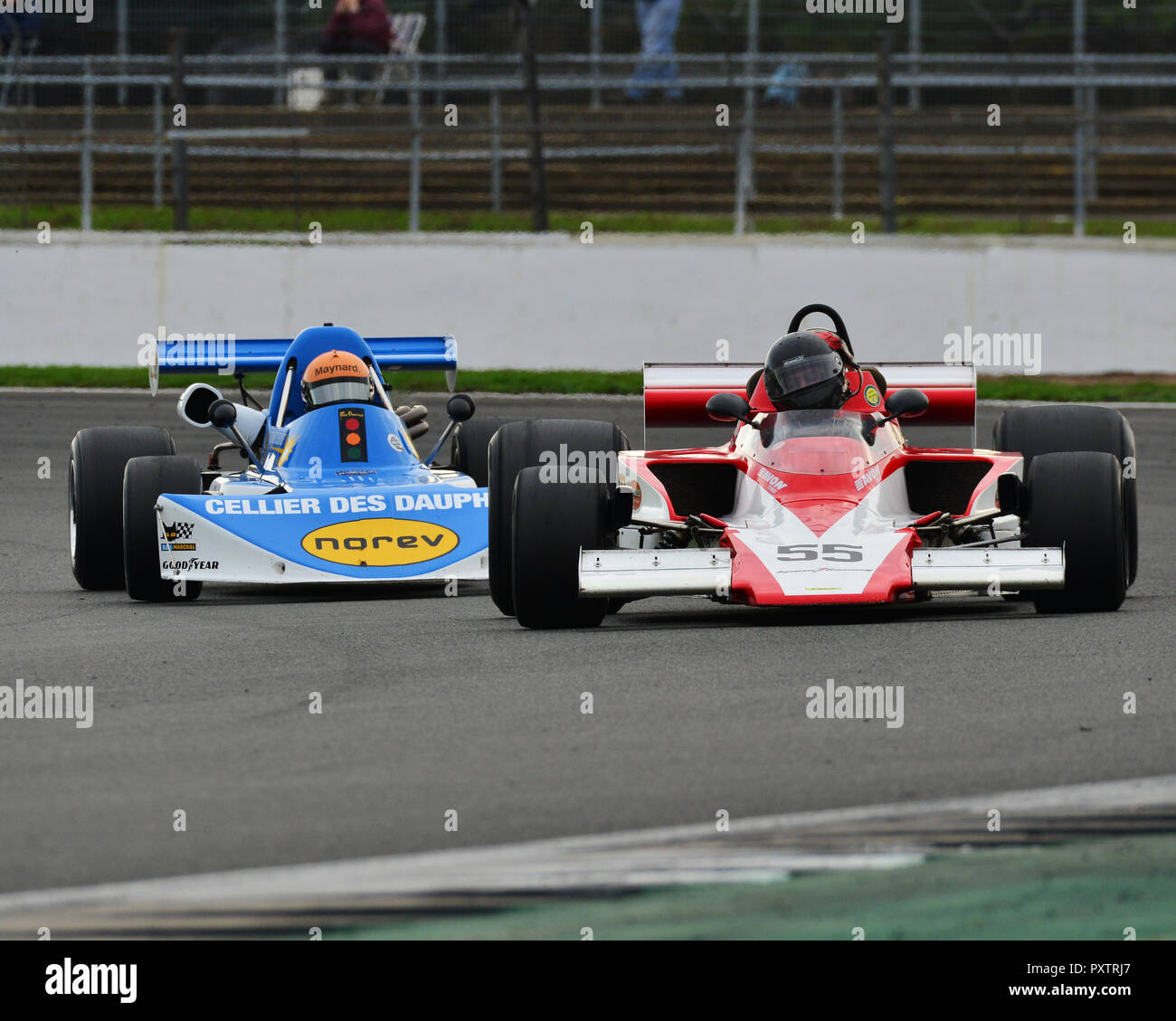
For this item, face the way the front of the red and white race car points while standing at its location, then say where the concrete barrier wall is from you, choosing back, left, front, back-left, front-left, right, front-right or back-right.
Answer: back

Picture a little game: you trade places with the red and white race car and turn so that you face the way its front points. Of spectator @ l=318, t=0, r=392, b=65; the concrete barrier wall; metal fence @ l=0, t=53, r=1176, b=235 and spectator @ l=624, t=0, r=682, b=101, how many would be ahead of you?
0

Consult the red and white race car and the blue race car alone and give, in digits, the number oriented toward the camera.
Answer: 2

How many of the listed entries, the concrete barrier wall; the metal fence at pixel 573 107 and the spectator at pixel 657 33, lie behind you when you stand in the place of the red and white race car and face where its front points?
3

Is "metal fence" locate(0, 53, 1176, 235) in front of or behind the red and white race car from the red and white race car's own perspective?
behind

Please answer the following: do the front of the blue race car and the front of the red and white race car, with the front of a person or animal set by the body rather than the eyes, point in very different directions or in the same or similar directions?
same or similar directions

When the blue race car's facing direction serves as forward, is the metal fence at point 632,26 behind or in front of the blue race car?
behind

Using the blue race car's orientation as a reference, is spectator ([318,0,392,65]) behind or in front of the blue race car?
behind

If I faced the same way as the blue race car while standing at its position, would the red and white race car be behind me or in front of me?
in front

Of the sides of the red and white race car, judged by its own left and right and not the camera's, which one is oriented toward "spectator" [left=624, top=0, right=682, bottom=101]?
back

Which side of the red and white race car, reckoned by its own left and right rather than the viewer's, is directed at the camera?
front

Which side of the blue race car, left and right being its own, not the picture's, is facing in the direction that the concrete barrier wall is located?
back

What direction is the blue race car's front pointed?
toward the camera

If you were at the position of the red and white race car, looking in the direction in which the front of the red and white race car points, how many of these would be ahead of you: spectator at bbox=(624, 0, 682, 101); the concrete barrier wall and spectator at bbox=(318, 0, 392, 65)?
0

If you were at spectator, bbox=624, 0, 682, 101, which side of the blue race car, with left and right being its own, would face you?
back

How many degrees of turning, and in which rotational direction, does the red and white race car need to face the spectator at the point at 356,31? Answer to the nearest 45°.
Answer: approximately 180°

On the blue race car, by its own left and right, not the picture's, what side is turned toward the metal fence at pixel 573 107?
back
